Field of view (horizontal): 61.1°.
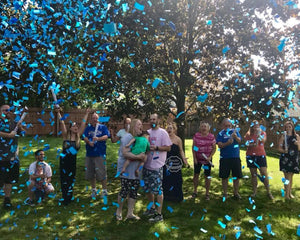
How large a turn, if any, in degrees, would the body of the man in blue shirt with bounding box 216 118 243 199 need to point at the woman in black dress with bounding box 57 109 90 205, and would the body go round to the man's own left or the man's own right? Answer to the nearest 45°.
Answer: approximately 45° to the man's own right

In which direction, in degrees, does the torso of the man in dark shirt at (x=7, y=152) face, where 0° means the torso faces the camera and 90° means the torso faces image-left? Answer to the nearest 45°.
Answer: approximately 0°

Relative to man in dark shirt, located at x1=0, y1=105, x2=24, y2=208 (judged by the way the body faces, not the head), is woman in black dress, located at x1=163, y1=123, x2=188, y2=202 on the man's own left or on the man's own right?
on the man's own left

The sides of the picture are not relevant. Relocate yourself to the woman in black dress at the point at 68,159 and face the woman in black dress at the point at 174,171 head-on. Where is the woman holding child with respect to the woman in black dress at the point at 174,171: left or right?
right

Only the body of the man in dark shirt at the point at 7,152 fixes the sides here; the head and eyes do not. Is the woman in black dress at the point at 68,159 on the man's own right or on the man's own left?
on the man's own left

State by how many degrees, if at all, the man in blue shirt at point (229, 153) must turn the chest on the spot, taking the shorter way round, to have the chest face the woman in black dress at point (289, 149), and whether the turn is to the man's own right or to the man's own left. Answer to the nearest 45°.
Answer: approximately 135° to the man's own left
